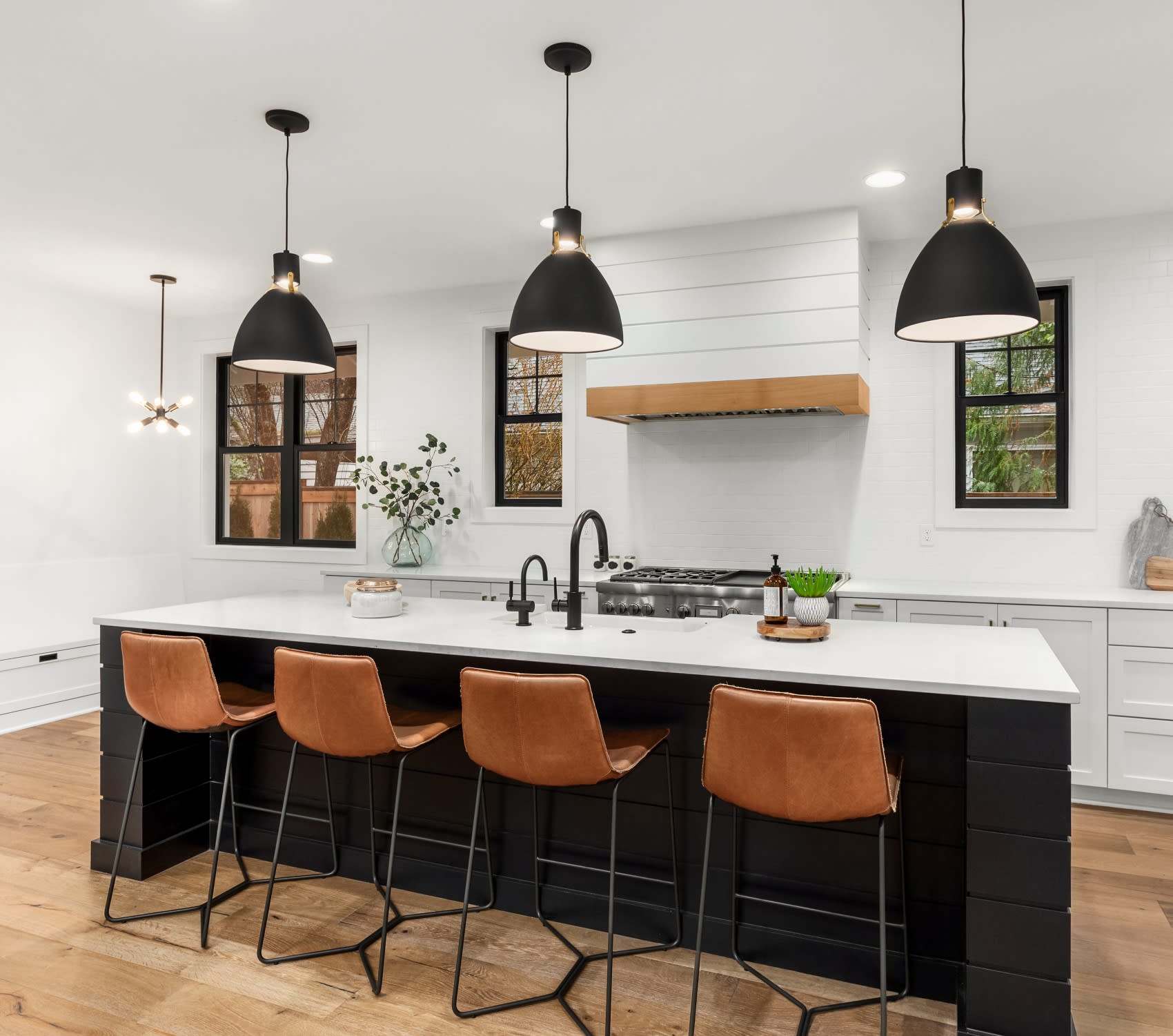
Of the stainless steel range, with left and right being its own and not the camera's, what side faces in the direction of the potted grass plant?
front

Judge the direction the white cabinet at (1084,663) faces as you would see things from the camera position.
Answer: facing the viewer

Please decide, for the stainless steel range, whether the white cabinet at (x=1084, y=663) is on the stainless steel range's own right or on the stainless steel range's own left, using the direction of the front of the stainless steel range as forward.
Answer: on the stainless steel range's own left

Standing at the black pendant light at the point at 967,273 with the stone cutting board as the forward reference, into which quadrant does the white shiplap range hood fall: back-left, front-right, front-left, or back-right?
front-left

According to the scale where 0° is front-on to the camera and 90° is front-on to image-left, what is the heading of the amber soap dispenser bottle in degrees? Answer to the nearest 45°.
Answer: approximately 45°

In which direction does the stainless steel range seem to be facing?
toward the camera

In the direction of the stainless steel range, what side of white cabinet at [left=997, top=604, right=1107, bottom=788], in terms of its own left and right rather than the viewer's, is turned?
right

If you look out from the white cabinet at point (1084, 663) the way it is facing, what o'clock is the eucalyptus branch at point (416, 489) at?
The eucalyptus branch is roughly at 3 o'clock from the white cabinet.

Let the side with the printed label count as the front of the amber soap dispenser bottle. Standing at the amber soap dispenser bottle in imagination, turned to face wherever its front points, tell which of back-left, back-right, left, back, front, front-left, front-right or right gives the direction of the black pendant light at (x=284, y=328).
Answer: front-right

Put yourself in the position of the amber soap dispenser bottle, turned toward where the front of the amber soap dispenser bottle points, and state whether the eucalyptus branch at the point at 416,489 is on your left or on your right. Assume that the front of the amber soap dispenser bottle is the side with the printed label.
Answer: on your right

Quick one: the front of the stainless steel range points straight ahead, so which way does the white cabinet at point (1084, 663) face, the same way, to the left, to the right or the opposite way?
the same way

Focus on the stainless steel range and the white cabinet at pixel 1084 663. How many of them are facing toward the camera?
2
